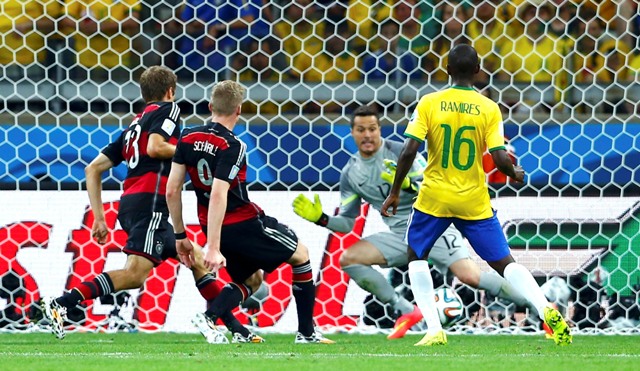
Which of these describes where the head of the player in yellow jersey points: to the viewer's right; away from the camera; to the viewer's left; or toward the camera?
away from the camera

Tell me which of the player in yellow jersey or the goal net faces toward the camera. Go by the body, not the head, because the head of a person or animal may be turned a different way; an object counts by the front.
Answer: the goal net

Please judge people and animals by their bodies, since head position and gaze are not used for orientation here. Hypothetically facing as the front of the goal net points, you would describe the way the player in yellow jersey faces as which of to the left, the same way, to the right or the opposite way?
the opposite way

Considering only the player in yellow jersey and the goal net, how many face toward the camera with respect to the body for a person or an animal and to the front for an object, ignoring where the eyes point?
1

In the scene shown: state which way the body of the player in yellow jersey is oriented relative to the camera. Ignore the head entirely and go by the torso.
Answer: away from the camera

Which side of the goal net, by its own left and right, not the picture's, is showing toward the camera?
front

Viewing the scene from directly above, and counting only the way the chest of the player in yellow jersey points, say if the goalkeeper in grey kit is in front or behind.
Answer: in front
